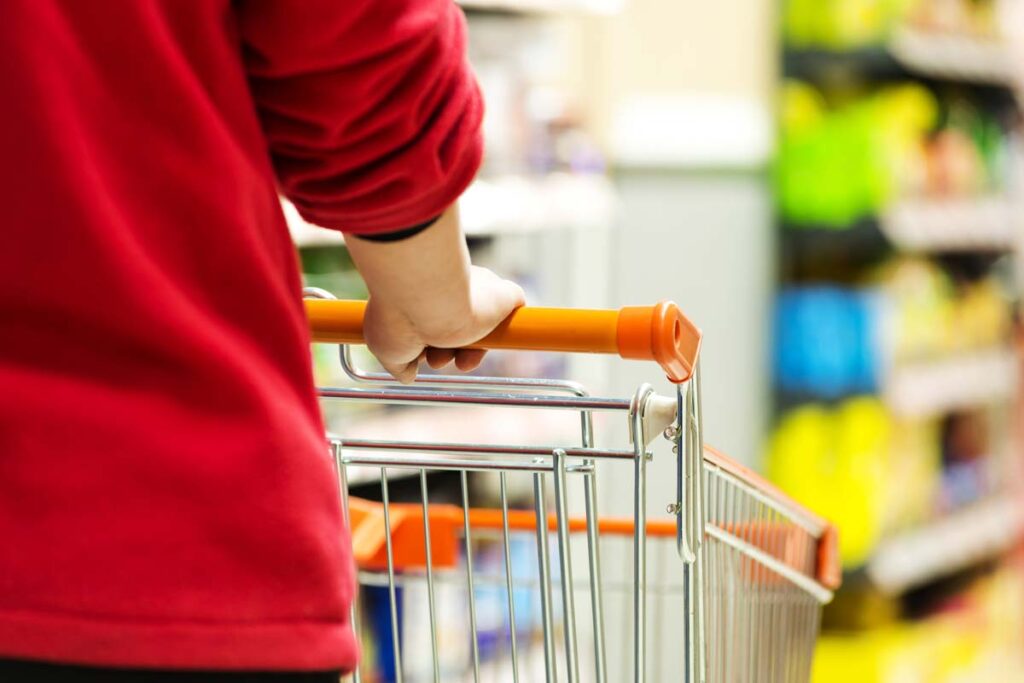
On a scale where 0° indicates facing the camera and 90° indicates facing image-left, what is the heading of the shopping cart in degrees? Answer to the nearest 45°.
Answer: approximately 225°

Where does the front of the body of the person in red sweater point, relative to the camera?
away from the camera

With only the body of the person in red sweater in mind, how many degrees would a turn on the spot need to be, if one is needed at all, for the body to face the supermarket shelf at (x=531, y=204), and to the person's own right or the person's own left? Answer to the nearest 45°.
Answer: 0° — they already face it
